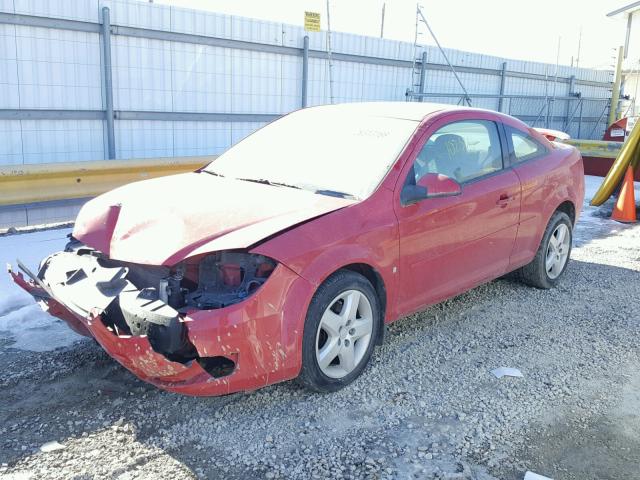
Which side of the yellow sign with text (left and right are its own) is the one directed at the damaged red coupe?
front

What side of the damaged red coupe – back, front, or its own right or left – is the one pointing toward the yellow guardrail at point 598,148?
back

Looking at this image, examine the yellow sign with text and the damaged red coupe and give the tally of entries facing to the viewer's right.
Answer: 0

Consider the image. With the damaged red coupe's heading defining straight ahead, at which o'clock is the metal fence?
The metal fence is roughly at 4 o'clock from the damaged red coupe.

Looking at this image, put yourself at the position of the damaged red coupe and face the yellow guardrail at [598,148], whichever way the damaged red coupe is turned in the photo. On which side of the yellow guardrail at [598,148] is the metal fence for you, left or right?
left

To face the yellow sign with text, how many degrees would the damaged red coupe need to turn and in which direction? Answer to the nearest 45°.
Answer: approximately 135° to its right

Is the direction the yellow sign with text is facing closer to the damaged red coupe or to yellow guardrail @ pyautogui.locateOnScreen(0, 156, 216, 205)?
the damaged red coupe

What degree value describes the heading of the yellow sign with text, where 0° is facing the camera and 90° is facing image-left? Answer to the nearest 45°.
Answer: approximately 0°

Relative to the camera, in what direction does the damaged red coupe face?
facing the viewer and to the left of the viewer

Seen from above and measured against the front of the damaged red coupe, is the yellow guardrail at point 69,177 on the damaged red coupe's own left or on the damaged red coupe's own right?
on the damaged red coupe's own right

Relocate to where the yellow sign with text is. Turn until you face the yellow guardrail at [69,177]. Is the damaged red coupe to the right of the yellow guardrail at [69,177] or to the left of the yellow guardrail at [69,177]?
left

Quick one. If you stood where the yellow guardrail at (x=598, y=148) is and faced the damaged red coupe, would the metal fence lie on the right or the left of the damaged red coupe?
right

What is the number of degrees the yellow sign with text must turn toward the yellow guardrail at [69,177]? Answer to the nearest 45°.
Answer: approximately 45° to its right

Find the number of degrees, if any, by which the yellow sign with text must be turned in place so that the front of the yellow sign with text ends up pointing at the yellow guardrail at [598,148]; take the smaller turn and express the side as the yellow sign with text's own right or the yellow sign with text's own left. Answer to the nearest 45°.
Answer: approximately 90° to the yellow sign with text's own left

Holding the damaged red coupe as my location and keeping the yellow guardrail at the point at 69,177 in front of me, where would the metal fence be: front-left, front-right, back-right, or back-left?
front-right
